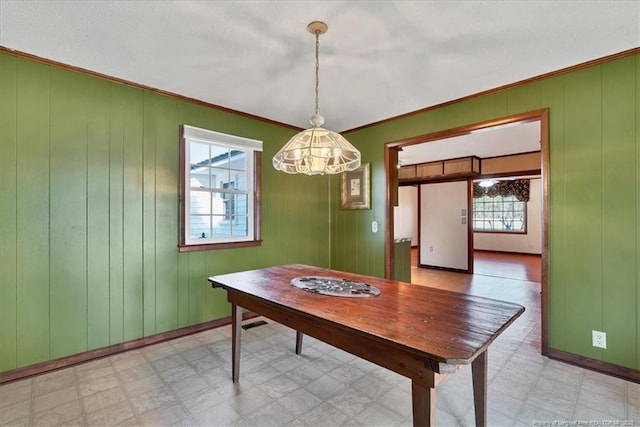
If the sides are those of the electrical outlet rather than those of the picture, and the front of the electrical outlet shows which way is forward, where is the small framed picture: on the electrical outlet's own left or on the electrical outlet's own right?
on the electrical outlet's own right

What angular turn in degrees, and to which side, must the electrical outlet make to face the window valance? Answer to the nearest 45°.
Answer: approximately 180°

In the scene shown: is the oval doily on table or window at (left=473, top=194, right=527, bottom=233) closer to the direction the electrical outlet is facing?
the oval doily on table

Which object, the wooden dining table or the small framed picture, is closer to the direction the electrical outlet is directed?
the wooden dining table

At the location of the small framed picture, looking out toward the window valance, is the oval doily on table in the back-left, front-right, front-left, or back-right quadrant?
back-right

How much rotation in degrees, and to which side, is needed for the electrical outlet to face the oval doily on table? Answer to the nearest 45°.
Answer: approximately 45° to its right

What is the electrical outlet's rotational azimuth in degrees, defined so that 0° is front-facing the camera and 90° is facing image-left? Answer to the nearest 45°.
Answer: approximately 0°

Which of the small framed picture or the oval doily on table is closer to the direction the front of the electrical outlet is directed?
the oval doily on table
